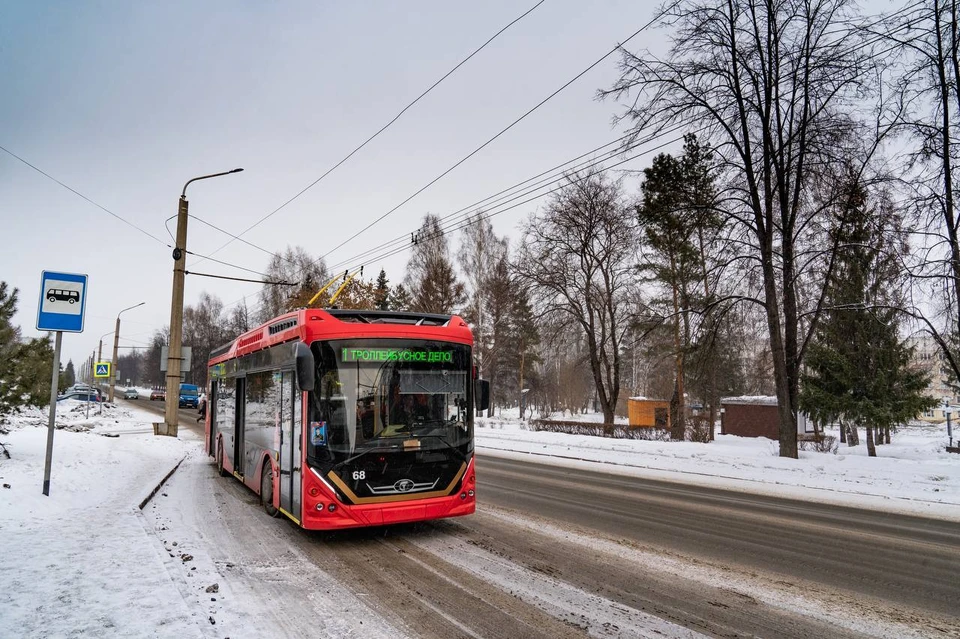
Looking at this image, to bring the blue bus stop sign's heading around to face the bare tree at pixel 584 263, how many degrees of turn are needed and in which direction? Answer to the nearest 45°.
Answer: approximately 135° to its left

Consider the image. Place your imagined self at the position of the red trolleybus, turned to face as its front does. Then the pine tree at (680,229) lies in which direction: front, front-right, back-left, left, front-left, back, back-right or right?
left

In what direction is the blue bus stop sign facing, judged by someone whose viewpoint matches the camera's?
facing the viewer

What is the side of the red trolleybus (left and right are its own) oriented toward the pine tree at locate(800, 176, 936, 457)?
left

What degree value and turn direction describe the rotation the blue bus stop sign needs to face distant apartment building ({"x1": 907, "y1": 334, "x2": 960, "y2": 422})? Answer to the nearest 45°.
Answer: approximately 90° to its left

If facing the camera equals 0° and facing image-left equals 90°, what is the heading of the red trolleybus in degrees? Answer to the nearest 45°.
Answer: approximately 315°
